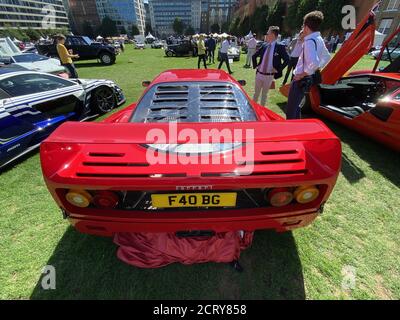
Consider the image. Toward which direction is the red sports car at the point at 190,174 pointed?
away from the camera

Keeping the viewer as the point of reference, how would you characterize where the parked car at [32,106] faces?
facing away from the viewer and to the right of the viewer

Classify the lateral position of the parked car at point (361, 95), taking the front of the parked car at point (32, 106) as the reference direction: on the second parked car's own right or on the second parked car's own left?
on the second parked car's own right

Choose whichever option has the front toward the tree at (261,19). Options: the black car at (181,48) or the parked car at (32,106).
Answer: the parked car

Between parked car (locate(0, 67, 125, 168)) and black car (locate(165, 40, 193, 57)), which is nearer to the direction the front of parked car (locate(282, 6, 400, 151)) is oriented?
the black car

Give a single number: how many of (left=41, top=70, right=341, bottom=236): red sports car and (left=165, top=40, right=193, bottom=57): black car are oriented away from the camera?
1

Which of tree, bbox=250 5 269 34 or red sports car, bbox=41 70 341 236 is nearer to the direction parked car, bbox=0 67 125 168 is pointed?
the tree

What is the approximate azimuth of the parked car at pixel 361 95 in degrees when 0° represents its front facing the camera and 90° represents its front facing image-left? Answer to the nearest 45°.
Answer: approximately 135°

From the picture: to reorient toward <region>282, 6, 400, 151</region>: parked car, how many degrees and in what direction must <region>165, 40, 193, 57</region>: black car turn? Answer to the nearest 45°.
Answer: approximately 45° to its left

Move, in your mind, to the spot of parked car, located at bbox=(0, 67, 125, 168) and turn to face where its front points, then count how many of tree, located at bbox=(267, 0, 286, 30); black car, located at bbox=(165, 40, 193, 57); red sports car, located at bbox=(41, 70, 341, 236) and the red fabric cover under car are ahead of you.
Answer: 2

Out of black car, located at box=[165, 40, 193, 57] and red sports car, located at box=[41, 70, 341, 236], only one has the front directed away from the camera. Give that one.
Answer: the red sports car

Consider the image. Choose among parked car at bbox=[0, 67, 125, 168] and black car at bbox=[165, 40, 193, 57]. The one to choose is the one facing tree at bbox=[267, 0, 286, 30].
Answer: the parked car
